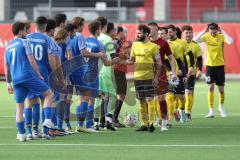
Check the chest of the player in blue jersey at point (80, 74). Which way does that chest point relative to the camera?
to the viewer's right

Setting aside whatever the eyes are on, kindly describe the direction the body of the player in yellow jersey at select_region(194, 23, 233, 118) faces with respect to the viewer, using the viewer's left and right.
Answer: facing the viewer

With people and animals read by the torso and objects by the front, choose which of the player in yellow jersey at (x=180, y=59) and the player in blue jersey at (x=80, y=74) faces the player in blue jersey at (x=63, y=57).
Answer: the player in yellow jersey

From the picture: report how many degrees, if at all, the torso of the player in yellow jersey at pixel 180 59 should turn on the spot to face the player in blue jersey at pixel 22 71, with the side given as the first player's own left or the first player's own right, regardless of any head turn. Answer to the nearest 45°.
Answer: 0° — they already face them

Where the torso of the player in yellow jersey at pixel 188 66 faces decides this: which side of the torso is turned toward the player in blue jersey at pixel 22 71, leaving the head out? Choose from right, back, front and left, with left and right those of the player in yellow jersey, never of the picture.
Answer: front

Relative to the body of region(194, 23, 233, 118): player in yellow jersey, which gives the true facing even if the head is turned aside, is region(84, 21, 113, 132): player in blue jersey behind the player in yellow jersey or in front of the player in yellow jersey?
in front

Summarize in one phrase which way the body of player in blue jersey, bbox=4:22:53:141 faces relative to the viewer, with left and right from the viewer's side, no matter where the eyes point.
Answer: facing away from the viewer and to the right of the viewer

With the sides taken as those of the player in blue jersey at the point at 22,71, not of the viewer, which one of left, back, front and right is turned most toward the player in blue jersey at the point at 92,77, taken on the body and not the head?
front

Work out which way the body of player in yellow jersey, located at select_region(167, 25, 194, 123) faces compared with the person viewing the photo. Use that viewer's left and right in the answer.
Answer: facing the viewer and to the left of the viewer

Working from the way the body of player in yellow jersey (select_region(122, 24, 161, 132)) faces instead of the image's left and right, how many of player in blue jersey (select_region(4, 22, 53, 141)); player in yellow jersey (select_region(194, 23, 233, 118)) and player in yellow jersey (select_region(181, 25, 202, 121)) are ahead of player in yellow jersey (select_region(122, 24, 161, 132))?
1

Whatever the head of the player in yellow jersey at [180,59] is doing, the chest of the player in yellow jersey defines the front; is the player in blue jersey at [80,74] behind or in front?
in front
